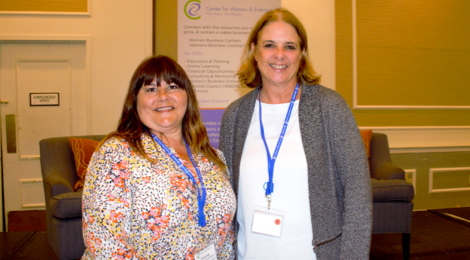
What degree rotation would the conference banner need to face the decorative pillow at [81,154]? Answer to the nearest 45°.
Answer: approximately 45° to its right

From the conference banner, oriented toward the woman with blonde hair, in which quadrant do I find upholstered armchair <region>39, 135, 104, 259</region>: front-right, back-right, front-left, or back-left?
front-right

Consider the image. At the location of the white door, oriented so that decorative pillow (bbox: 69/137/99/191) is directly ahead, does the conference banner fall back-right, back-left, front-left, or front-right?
front-left

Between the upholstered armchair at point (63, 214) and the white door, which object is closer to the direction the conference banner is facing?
the upholstered armchair

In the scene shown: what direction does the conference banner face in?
toward the camera

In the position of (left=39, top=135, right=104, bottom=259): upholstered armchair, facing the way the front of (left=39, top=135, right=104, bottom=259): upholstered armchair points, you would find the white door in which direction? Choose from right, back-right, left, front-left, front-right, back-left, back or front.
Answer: back-left

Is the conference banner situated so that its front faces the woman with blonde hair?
yes

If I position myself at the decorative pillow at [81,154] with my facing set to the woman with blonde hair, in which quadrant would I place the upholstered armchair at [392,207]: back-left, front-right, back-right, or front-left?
front-left

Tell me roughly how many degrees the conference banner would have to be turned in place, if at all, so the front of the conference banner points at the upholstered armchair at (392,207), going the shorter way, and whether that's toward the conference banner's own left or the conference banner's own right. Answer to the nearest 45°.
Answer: approximately 45° to the conference banner's own left

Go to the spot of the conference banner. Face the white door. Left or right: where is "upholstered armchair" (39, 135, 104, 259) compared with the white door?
left

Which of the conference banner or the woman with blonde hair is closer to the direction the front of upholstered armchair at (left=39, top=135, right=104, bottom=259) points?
the woman with blonde hair

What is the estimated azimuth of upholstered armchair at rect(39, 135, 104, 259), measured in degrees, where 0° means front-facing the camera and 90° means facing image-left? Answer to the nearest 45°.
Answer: approximately 315°

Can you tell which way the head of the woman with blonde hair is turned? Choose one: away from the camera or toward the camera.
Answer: toward the camera

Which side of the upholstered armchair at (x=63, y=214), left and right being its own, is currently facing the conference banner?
left

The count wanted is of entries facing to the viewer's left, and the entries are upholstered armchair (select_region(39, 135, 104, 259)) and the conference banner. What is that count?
0
